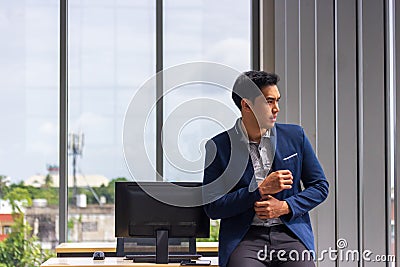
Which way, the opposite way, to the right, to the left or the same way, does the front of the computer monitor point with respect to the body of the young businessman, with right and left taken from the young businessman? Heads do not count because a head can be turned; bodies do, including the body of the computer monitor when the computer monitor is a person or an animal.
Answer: the opposite way

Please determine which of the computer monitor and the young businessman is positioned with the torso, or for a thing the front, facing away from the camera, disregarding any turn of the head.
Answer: the computer monitor

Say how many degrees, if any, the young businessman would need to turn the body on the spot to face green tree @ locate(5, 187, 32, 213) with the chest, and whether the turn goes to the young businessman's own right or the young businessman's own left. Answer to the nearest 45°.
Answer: approximately 135° to the young businessman's own right

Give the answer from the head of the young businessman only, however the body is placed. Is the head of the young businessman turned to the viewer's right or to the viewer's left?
to the viewer's right

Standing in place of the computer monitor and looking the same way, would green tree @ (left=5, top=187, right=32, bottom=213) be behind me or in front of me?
in front

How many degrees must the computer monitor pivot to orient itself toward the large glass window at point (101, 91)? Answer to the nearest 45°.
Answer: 0° — it already faces it

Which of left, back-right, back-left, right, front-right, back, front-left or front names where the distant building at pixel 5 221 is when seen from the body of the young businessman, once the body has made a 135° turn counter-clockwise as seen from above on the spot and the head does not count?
left

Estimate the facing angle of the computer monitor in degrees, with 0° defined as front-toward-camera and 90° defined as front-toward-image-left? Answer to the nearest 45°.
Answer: approximately 180°

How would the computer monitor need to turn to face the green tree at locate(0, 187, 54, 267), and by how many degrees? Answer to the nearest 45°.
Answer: approximately 45° to its left

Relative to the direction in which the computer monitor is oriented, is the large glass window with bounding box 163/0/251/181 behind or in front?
in front

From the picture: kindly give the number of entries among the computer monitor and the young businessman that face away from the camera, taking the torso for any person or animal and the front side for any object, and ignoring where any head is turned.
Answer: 1

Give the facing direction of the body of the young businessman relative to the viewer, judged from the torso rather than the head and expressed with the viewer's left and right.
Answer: facing the viewer
